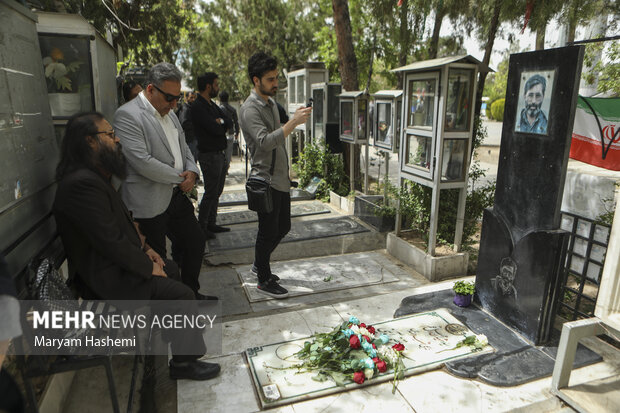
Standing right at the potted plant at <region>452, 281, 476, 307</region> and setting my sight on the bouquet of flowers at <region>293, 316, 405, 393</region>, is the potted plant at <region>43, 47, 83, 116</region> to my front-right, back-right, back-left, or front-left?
front-right

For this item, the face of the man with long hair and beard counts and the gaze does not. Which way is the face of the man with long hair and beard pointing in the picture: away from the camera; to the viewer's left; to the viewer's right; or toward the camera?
to the viewer's right

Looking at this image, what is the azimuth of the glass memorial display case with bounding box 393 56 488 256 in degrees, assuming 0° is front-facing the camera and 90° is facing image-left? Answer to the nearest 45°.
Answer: approximately 45°

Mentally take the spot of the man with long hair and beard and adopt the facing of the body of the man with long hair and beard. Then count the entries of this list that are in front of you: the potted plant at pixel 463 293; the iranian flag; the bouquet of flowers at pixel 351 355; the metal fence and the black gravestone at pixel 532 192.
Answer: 5

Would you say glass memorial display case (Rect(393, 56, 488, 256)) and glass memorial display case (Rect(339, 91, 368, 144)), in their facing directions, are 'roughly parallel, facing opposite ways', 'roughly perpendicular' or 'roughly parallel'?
roughly parallel

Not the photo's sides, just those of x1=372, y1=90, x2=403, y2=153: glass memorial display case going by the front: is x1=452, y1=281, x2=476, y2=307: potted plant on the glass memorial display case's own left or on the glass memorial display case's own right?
on the glass memorial display case's own left

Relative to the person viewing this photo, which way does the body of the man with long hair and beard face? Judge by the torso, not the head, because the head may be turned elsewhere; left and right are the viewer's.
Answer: facing to the right of the viewer

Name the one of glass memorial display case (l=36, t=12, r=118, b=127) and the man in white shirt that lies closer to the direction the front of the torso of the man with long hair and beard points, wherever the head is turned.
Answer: the man in white shirt

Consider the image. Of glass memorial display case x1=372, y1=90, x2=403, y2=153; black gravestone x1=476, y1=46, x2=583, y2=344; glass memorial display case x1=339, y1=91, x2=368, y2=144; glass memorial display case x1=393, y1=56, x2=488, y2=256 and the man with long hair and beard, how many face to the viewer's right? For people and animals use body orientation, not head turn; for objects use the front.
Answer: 1

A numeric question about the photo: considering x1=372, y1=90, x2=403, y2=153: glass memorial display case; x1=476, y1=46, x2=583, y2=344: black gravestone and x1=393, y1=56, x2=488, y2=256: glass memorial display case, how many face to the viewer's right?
0

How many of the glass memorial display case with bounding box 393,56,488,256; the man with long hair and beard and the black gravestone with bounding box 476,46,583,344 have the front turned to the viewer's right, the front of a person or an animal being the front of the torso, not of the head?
1

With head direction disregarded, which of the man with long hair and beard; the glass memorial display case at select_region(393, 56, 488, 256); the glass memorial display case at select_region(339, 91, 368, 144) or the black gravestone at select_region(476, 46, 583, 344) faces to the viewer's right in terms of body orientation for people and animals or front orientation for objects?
the man with long hair and beard

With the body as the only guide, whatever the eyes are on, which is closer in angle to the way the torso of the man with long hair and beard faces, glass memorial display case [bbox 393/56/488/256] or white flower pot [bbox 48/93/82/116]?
the glass memorial display case

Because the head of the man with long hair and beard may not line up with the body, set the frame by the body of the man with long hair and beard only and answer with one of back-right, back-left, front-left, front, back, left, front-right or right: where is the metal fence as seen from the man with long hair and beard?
front

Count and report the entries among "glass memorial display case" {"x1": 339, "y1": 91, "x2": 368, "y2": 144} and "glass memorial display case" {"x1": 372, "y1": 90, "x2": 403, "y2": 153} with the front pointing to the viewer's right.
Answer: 0

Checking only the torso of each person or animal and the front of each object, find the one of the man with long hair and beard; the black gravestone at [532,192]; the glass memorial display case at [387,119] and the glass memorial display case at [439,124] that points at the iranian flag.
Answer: the man with long hair and beard

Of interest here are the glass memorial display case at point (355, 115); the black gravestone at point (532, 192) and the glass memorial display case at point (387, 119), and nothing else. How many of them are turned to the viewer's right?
0

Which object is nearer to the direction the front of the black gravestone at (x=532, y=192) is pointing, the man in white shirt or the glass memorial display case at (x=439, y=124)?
the man in white shirt
